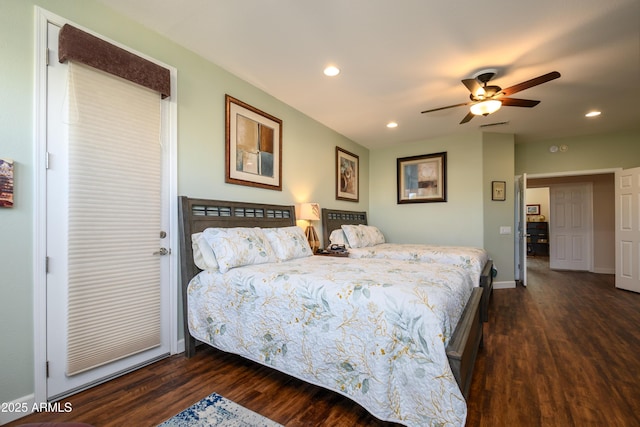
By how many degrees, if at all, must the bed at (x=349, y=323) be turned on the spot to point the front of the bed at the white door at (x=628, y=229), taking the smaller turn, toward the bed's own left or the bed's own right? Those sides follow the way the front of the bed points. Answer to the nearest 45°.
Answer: approximately 90° to the bed's own left

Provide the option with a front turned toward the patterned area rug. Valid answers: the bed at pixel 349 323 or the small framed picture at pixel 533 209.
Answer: the small framed picture

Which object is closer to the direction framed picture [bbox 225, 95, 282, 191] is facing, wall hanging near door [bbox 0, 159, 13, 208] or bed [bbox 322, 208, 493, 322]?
the bed

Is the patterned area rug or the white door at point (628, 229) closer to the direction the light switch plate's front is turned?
the patterned area rug

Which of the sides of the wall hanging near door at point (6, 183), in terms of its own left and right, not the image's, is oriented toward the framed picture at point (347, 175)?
left

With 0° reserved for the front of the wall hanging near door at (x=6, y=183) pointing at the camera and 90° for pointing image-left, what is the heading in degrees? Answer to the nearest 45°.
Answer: approximately 0°
